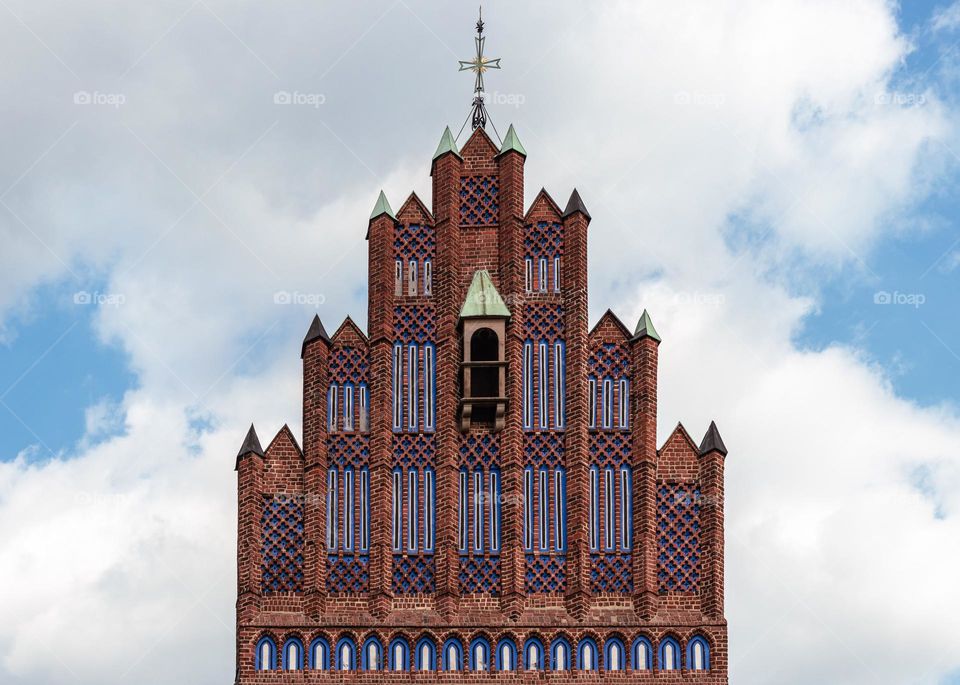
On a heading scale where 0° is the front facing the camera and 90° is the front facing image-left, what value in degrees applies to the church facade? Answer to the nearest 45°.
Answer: approximately 0°
